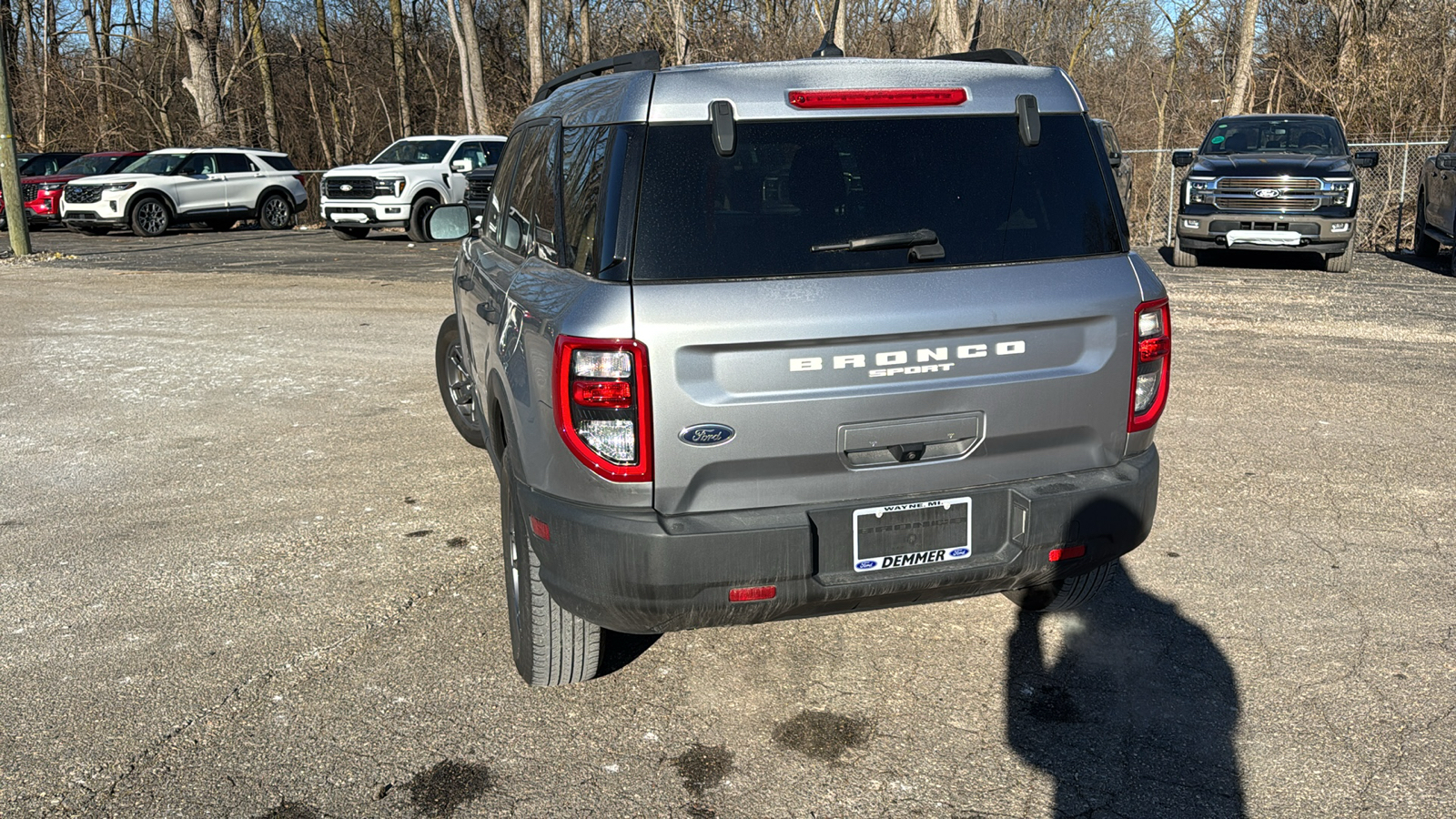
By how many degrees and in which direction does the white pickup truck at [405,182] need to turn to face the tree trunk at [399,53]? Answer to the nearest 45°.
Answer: approximately 135° to its right

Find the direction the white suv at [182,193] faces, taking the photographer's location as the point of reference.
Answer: facing the viewer and to the left of the viewer

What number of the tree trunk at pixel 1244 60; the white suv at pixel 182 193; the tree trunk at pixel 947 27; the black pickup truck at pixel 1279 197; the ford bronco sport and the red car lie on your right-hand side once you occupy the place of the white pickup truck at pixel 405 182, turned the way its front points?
2

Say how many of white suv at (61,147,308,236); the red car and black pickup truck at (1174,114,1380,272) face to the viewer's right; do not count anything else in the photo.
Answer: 0

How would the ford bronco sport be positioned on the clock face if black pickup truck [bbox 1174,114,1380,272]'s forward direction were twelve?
The ford bronco sport is roughly at 12 o'clock from the black pickup truck.

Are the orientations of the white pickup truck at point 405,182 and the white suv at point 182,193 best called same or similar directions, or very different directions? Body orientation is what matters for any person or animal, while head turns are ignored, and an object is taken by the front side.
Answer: same or similar directions

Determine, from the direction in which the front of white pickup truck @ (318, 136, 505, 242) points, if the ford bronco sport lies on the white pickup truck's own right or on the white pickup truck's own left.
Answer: on the white pickup truck's own left

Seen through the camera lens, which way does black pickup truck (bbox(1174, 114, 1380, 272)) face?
facing the viewer

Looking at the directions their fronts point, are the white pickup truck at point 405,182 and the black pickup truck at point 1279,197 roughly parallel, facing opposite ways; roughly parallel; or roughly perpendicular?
roughly parallel

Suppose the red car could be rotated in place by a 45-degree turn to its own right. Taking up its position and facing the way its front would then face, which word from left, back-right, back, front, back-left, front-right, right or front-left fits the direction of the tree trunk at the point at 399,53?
back-right

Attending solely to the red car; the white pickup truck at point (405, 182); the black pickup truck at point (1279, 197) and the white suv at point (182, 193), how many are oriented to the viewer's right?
0

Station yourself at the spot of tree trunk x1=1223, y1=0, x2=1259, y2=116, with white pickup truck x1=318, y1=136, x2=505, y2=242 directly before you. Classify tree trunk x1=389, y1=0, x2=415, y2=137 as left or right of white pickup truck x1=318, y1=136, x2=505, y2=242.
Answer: right

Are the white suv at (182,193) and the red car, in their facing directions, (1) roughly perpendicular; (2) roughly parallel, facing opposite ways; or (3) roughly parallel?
roughly parallel

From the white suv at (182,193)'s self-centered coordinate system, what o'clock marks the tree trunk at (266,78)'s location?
The tree trunk is roughly at 5 o'clock from the white suv.

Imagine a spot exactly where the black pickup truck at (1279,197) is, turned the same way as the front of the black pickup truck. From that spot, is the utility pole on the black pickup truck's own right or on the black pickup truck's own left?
on the black pickup truck's own right

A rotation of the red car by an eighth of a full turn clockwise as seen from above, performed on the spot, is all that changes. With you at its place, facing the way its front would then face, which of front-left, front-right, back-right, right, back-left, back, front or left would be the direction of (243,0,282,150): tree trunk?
back-right

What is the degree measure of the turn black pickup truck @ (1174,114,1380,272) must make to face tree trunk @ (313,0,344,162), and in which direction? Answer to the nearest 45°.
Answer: approximately 135° to its right
